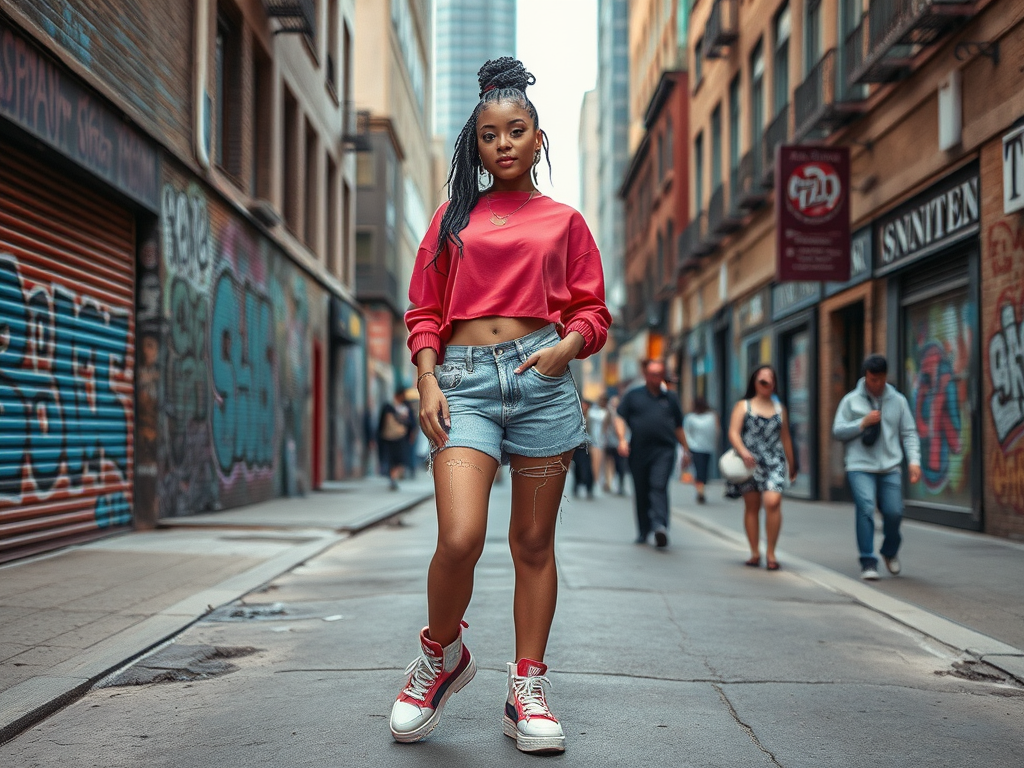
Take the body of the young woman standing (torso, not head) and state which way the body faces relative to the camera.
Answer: toward the camera

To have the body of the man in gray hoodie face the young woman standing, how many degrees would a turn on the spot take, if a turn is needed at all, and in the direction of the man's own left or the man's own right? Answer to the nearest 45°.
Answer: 0° — they already face them

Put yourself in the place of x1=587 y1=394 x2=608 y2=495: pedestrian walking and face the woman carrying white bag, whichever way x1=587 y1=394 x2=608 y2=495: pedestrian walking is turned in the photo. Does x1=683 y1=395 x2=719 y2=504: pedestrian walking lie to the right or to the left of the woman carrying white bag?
left

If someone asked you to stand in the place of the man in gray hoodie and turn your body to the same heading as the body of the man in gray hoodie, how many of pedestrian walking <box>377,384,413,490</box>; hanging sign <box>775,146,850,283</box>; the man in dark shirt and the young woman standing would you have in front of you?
1

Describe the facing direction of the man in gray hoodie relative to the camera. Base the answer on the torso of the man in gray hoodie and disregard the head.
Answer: toward the camera

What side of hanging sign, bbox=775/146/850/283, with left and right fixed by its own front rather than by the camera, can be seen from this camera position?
front

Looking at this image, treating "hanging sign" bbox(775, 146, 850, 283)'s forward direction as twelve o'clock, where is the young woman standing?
The young woman standing is roughly at 12 o'clock from the hanging sign.

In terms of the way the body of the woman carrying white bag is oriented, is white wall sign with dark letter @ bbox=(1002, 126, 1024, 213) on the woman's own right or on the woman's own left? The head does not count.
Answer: on the woman's own left

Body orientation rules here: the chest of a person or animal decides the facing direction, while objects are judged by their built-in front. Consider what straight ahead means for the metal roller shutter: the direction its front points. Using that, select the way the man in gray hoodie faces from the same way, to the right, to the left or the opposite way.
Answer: to the right

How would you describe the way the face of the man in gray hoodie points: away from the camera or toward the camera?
toward the camera

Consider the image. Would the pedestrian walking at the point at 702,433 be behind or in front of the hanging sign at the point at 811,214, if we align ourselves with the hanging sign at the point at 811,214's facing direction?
behind

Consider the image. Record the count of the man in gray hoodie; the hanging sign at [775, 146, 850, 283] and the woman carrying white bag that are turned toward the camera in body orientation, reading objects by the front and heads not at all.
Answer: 3

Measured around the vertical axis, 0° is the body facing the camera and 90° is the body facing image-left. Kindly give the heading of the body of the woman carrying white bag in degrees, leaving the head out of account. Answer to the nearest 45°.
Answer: approximately 0°

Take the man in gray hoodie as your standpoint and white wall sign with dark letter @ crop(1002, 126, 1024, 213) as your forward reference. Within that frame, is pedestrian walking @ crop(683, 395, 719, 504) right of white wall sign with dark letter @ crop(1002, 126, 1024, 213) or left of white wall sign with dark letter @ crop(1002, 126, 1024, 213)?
left
